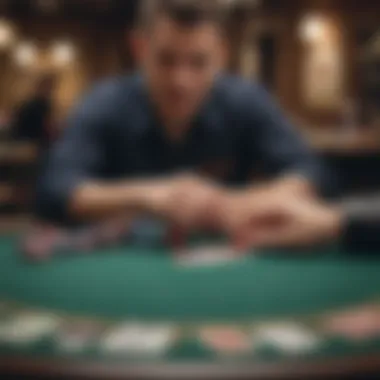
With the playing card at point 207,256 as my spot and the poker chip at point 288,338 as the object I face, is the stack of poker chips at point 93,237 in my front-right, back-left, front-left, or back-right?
back-right

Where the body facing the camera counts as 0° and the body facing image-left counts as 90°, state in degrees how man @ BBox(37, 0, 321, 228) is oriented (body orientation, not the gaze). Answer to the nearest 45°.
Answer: approximately 0°
